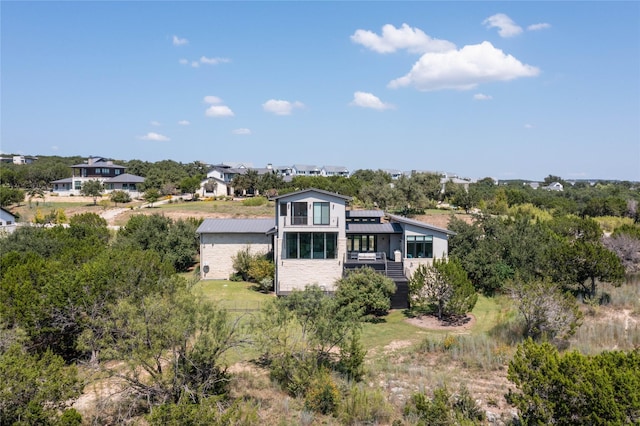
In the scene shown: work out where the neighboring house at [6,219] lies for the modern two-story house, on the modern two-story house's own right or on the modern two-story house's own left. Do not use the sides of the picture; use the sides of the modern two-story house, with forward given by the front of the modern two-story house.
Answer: on the modern two-story house's own right

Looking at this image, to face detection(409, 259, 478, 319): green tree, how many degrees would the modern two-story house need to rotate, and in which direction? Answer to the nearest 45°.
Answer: approximately 45° to its left

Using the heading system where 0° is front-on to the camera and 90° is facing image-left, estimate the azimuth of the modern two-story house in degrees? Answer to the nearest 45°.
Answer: approximately 0°

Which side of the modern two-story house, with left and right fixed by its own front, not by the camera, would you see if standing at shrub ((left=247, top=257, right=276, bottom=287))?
right

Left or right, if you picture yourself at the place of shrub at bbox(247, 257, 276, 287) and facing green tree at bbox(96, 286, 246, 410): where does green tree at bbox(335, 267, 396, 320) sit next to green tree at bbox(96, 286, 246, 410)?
left

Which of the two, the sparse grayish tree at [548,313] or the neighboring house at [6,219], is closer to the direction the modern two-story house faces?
the sparse grayish tree

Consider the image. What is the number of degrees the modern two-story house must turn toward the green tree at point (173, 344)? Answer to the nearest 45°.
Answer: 0° — it already faces it
